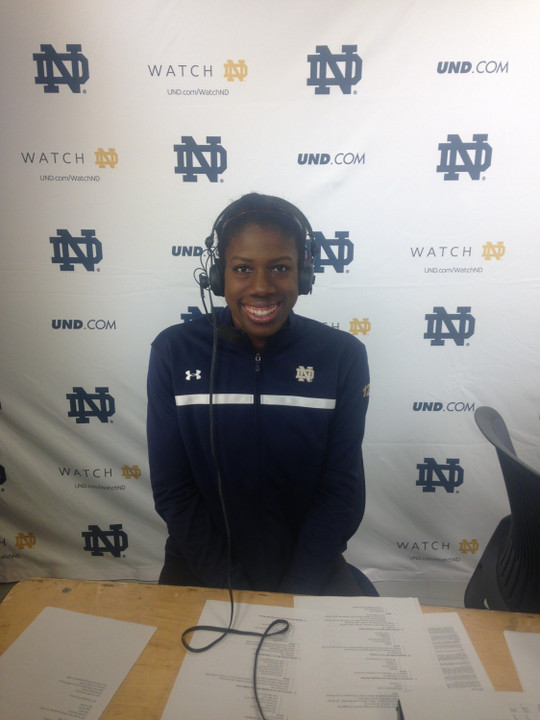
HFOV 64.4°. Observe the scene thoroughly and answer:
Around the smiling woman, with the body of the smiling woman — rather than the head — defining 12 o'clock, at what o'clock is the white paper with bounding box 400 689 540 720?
The white paper is roughly at 11 o'clock from the smiling woman.

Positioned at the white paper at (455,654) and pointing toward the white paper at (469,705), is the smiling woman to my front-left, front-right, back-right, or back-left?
back-right

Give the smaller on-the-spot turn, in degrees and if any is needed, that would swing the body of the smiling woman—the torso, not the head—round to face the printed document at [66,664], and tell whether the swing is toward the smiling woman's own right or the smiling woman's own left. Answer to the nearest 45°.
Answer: approximately 45° to the smiling woman's own right

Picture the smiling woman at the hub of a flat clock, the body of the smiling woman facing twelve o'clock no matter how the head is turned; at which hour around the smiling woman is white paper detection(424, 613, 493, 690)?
The white paper is roughly at 11 o'clock from the smiling woman.

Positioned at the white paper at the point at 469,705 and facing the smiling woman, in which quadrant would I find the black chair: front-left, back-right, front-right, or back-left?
front-right

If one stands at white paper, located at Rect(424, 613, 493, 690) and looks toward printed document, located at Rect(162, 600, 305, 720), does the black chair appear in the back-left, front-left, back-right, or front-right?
back-right

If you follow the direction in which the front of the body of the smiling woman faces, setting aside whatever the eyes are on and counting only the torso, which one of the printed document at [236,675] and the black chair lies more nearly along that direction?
the printed document

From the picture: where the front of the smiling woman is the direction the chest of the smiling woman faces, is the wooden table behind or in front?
in front

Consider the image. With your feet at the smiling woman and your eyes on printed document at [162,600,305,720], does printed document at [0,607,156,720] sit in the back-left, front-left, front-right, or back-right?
front-right

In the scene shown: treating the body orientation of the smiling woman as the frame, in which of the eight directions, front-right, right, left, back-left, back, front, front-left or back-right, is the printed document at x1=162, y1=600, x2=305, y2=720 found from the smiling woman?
front

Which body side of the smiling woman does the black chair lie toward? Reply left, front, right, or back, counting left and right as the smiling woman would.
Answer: left

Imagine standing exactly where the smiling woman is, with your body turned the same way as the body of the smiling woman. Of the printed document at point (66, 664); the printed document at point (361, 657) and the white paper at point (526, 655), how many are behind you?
0

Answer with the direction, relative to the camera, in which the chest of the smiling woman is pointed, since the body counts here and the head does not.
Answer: toward the camera

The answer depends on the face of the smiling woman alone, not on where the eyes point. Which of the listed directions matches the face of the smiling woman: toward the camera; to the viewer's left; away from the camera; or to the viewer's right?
toward the camera
